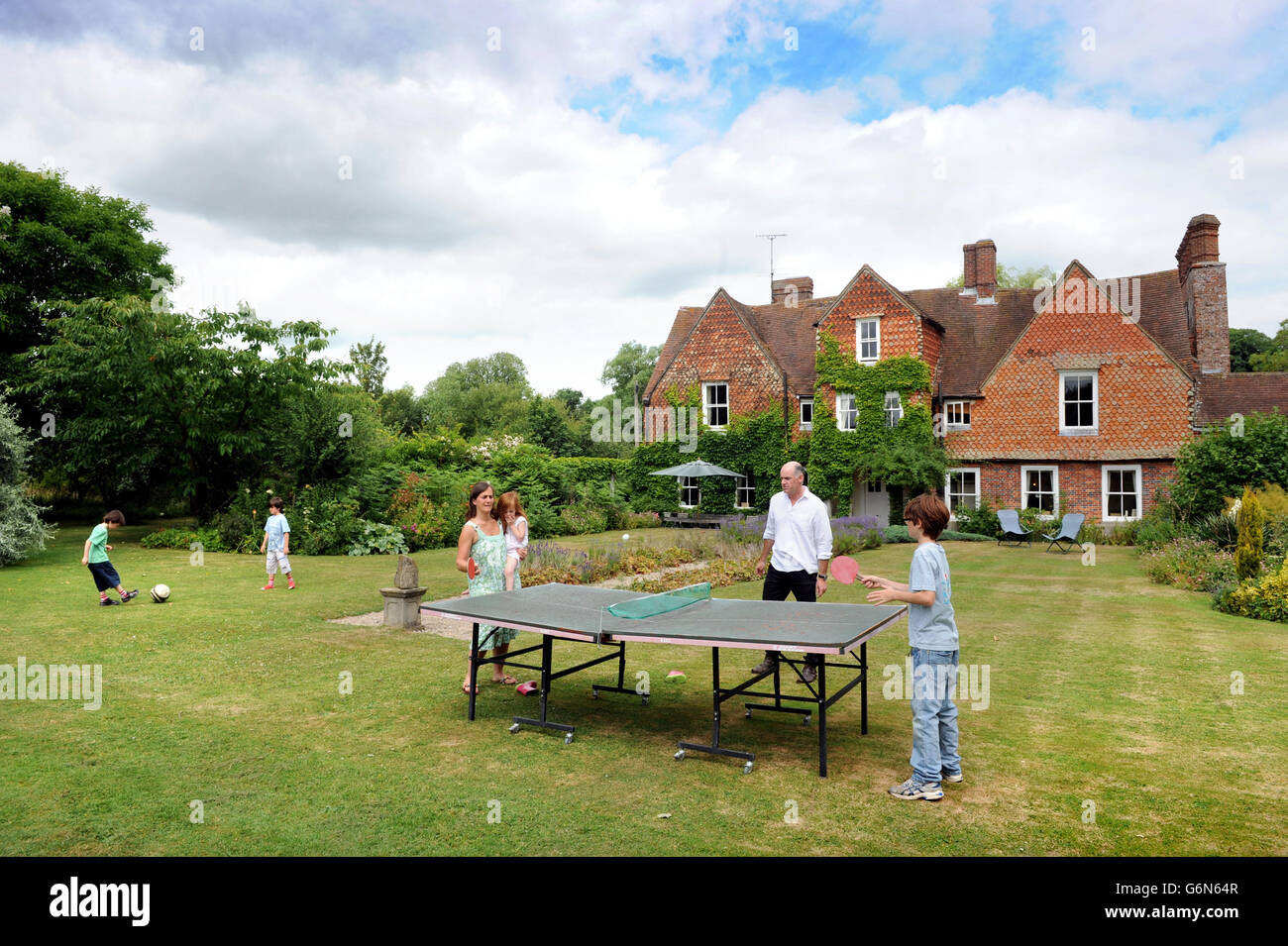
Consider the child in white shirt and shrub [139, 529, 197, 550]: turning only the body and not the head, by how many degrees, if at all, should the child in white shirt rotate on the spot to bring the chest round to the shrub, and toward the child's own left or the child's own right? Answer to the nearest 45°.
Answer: approximately 90° to the child's own right

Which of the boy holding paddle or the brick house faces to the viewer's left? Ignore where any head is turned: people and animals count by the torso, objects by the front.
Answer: the boy holding paddle

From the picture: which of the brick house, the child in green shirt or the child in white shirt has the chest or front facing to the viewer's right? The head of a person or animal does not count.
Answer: the child in green shirt

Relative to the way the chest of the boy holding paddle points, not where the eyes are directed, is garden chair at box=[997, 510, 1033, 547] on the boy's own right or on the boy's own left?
on the boy's own right

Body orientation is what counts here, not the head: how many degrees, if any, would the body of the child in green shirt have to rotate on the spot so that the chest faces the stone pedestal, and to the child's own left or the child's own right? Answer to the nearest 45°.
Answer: approximately 45° to the child's own right

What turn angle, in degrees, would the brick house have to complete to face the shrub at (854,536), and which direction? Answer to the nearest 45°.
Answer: approximately 45° to its right

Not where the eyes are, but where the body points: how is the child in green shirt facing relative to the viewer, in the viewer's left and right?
facing to the right of the viewer
